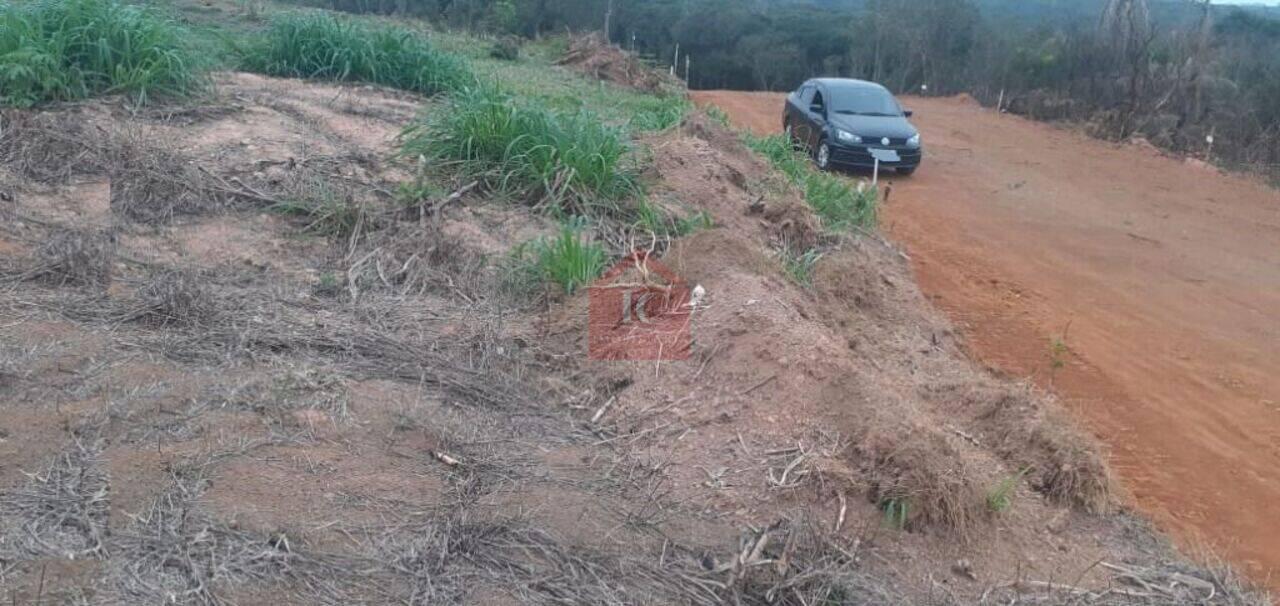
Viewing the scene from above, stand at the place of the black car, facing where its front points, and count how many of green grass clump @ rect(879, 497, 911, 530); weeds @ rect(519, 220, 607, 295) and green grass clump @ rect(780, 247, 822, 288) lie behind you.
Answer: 0

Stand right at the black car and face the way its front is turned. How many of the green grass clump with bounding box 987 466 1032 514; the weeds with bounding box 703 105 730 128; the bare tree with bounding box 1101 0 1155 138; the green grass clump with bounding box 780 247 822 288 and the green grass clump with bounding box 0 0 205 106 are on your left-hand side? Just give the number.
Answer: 1

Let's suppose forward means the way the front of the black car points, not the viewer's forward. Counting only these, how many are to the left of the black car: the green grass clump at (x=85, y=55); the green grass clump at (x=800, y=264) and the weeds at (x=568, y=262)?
0

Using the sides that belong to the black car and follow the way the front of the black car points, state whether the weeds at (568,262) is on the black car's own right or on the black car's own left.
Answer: on the black car's own right

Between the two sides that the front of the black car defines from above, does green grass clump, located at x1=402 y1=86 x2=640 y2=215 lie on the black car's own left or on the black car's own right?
on the black car's own right

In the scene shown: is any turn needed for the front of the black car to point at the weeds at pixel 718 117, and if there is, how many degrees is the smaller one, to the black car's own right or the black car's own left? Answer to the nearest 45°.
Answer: approximately 90° to the black car's own right

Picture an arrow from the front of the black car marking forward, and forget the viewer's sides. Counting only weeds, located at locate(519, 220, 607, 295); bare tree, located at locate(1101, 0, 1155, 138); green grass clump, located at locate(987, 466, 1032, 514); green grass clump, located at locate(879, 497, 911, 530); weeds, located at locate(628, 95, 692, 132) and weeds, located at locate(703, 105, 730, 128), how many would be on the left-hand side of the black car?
1

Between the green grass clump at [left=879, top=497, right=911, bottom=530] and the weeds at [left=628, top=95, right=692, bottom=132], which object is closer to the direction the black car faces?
the green grass clump

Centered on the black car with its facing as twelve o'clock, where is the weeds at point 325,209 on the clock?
The weeds is roughly at 2 o'clock from the black car.

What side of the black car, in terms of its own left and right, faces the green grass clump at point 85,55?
right

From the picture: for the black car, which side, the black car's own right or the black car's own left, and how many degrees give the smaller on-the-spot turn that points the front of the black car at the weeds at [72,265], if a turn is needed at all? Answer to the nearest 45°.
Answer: approximately 45° to the black car's own right

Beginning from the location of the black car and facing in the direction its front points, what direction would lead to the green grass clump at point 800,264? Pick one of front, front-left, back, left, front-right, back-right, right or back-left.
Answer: front-right

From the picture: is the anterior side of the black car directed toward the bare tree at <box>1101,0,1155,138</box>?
no

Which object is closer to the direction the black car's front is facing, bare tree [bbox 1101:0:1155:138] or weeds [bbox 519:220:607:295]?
the weeds

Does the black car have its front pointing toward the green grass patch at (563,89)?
no

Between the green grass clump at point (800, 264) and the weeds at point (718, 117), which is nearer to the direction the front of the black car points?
the green grass clump

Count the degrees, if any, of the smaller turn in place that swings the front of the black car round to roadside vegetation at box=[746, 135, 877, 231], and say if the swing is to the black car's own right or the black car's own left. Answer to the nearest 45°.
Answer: approximately 45° to the black car's own right

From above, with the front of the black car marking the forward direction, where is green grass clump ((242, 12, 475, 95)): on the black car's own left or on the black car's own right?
on the black car's own right

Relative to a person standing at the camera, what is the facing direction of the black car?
facing the viewer and to the right of the viewer
